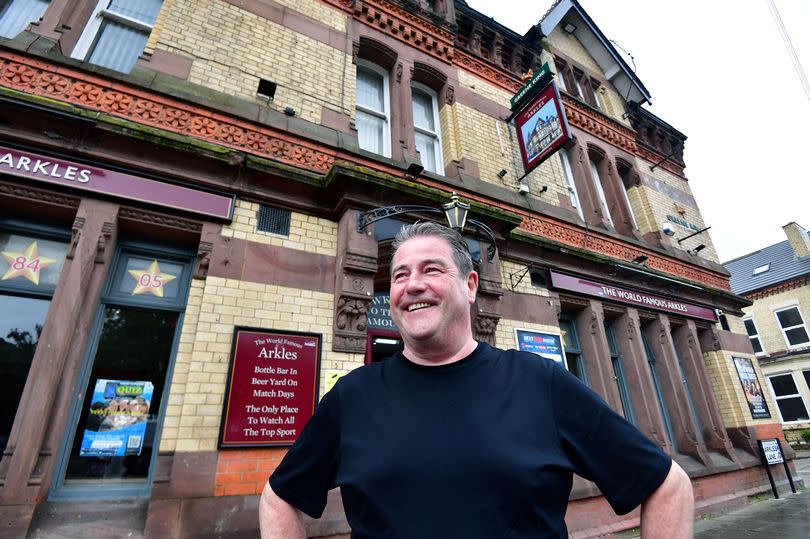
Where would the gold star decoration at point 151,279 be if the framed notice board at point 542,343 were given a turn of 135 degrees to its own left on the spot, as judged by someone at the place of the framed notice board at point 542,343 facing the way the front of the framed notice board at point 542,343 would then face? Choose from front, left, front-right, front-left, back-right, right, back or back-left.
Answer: back-left

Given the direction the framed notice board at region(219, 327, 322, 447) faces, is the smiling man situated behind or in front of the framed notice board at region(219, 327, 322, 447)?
in front

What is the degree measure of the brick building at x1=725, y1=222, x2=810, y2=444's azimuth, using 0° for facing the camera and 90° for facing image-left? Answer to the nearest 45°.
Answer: approximately 45°

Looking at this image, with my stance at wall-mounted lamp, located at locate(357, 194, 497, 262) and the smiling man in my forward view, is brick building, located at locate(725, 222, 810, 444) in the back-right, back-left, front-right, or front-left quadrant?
back-left

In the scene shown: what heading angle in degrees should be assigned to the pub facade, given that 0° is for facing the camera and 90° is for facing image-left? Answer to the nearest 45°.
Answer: approximately 315°

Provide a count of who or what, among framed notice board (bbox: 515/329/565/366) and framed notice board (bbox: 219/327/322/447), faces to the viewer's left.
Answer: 0

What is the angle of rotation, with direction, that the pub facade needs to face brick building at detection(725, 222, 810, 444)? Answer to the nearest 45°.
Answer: approximately 90° to its left

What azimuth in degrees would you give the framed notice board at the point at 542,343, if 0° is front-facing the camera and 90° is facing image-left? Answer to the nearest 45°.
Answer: approximately 315°

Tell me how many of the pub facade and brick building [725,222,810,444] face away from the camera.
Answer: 0

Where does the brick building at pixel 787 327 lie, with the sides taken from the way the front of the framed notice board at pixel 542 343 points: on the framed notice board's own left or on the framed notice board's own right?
on the framed notice board's own left
